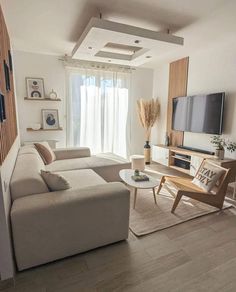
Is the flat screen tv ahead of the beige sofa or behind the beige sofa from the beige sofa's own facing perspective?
ahead

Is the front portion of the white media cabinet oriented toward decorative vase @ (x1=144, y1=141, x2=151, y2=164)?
no

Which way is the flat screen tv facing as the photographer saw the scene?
facing the viewer and to the left of the viewer

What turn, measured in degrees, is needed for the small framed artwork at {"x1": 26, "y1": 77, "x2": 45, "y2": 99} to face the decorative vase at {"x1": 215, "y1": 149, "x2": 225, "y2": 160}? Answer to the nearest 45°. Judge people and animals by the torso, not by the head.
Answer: approximately 45° to its left

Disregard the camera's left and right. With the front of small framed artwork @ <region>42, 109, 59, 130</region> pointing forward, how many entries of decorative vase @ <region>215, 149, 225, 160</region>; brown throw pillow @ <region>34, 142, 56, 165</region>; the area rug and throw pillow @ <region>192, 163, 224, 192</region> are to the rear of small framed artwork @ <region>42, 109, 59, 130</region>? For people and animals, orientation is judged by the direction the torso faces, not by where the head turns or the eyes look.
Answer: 0

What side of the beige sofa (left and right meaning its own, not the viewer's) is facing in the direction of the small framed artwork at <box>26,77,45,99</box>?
left

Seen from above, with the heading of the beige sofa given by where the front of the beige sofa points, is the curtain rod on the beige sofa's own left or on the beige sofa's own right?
on the beige sofa's own left

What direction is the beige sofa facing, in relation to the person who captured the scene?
facing to the right of the viewer

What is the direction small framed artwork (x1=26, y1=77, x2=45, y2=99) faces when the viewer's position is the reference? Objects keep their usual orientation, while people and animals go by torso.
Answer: facing the viewer

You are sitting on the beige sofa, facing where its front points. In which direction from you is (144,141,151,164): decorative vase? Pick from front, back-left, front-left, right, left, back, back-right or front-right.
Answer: front-left

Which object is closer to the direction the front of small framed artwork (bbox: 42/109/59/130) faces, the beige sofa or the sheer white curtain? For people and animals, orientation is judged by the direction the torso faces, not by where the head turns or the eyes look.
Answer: the beige sofa

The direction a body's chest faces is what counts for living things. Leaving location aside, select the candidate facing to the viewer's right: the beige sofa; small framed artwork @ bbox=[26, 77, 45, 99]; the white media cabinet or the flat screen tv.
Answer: the beige sofa

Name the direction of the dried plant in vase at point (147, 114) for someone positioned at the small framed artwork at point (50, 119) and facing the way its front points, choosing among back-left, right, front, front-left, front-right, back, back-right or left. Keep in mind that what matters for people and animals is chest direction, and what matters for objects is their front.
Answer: left

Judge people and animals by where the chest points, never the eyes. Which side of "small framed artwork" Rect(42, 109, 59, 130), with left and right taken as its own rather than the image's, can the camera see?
front

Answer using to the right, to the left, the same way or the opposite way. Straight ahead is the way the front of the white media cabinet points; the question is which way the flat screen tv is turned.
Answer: the same way

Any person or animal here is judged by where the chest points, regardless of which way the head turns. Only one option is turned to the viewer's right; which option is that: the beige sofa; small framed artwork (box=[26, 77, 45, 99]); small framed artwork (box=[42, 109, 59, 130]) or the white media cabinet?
the beige sofa

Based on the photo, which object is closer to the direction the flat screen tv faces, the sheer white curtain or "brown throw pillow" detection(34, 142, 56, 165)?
the brown throw pillow

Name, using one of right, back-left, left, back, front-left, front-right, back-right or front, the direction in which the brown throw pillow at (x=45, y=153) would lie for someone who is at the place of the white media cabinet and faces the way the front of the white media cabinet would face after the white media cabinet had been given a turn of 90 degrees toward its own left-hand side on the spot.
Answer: right
